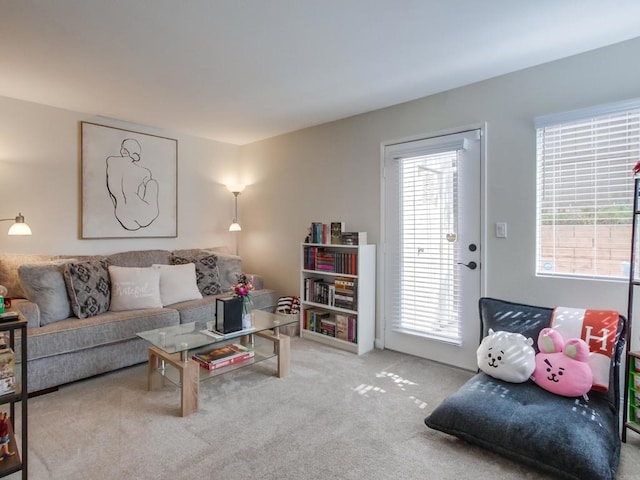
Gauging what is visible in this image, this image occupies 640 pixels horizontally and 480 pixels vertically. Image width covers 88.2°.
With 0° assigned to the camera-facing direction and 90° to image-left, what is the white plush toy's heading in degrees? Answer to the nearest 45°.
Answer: approximately 45°

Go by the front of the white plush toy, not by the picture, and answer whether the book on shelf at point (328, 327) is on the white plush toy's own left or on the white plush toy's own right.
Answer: on the white plush toy's own right

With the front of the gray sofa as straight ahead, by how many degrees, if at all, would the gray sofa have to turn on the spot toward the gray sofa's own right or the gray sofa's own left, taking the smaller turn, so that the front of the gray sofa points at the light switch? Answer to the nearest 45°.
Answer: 0° — it already faces it

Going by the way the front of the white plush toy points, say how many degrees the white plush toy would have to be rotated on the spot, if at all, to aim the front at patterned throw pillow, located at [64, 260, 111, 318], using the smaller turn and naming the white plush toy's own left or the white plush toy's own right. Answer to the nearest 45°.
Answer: approximately 45° to the white plush toy's own right

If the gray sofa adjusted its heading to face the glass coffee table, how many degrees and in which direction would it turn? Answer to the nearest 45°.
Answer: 0° — it already faces it

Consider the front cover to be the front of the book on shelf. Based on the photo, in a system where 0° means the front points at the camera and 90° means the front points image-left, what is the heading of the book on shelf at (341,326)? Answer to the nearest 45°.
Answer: approximately 45°

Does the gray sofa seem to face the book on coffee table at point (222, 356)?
yes
